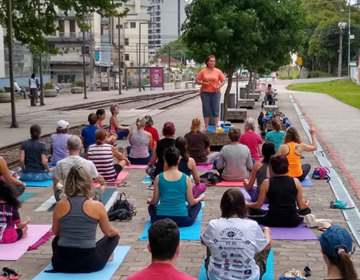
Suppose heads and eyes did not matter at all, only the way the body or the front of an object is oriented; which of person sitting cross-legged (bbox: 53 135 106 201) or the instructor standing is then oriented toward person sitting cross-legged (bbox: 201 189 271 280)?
the instructor standing

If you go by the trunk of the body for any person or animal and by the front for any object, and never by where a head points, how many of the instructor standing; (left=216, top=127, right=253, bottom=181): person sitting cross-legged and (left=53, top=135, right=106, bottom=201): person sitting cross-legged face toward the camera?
1

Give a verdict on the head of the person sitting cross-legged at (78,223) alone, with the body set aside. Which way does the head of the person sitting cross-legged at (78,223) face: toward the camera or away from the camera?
away from the camera

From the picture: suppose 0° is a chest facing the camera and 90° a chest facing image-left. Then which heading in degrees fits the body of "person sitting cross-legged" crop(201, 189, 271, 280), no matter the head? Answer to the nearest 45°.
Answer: approximately 180°

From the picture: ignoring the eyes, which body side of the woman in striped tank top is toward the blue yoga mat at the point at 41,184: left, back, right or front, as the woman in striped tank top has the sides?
left

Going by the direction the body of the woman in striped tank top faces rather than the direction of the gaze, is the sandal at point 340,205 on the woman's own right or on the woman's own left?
on the woman's own right

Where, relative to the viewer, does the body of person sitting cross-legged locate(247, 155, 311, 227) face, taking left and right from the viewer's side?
facing away from the viewer

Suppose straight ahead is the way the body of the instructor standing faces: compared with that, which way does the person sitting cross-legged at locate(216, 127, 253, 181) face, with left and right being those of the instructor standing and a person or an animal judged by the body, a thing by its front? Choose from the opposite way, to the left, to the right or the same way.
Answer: the opposite way

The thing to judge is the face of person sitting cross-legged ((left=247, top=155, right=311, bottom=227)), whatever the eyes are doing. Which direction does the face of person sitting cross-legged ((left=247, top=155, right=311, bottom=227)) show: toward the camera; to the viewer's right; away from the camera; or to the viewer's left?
away from the camera

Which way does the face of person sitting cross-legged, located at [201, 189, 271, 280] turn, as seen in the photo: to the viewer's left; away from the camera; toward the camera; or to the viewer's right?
away from the camera

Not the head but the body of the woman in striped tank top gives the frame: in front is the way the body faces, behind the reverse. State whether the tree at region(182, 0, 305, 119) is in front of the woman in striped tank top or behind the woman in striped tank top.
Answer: in front

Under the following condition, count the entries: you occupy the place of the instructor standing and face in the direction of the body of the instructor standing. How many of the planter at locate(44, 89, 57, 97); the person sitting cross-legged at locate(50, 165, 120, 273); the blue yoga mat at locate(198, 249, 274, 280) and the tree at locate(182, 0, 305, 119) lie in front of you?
2

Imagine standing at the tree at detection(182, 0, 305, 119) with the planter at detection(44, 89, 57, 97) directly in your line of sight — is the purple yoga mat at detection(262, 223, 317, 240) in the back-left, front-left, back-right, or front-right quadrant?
back-left

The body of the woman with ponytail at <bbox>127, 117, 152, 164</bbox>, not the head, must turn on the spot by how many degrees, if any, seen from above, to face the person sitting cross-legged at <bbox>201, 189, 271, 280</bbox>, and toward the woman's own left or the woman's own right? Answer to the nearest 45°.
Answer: approximately 180°

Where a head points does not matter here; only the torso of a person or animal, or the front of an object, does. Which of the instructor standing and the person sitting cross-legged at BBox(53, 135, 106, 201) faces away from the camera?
the person sitting cross-legged

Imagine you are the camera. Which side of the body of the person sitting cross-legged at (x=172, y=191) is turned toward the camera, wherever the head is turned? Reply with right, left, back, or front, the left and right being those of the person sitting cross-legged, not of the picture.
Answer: back

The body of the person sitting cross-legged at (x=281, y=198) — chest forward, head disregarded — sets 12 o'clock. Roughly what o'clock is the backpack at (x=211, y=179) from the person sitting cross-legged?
The backpack is roughly at 11 o'clock from the person sitting cross-legged.
